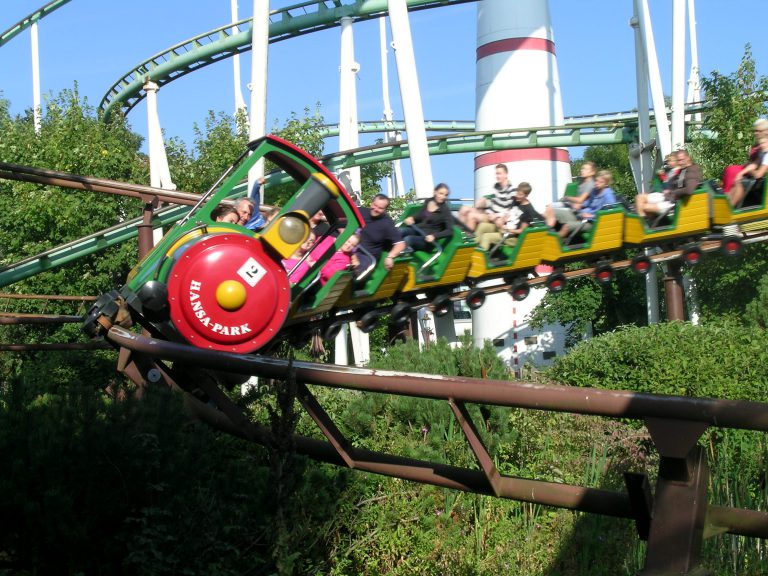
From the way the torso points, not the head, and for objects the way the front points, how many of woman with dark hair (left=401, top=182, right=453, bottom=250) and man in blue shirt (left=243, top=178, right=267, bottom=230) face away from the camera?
0

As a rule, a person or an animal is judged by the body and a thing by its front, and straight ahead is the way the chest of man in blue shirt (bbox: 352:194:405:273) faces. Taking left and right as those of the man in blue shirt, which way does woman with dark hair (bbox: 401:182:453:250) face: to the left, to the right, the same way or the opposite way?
the same way

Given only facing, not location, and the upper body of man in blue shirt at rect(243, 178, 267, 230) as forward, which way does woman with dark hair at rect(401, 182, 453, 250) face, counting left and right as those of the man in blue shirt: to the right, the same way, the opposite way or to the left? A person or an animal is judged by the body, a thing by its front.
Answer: the same way

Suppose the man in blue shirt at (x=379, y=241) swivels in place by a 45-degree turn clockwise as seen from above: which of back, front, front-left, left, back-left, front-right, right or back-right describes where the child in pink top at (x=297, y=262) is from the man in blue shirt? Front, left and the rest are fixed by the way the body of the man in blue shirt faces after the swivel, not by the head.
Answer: front-left

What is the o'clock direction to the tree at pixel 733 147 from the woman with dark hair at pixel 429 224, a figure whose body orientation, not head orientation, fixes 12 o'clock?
The tree is roughly at 6 o'clock from the woman with dark hair.

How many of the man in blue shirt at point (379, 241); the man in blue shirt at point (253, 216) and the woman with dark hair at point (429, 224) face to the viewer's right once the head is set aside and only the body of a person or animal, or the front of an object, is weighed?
0

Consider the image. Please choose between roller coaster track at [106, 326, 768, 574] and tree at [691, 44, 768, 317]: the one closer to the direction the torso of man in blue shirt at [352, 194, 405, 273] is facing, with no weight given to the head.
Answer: the roller coaster track

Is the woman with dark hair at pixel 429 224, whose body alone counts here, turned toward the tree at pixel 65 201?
no

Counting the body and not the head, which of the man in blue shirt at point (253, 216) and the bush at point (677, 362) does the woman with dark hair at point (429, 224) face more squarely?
the man in blue shirt

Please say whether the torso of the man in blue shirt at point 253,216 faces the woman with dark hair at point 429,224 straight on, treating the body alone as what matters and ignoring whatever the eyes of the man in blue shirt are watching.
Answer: no

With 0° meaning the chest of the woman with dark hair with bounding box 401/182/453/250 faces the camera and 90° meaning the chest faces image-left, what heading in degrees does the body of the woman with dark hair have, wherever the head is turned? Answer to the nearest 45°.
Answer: approximately 45°

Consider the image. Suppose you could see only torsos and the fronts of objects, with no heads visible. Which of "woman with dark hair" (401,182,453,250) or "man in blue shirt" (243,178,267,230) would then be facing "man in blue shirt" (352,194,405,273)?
the woman with dark hair

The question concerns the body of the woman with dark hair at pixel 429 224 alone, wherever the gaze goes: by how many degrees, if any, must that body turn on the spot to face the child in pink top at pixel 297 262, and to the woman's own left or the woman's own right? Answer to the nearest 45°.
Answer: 0° — they already face them

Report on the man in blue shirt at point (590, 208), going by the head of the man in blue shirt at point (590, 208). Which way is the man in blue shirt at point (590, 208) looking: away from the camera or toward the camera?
toward the camera

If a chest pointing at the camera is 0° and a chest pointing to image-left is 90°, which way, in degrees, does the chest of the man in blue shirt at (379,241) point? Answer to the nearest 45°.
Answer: approximately 45°
